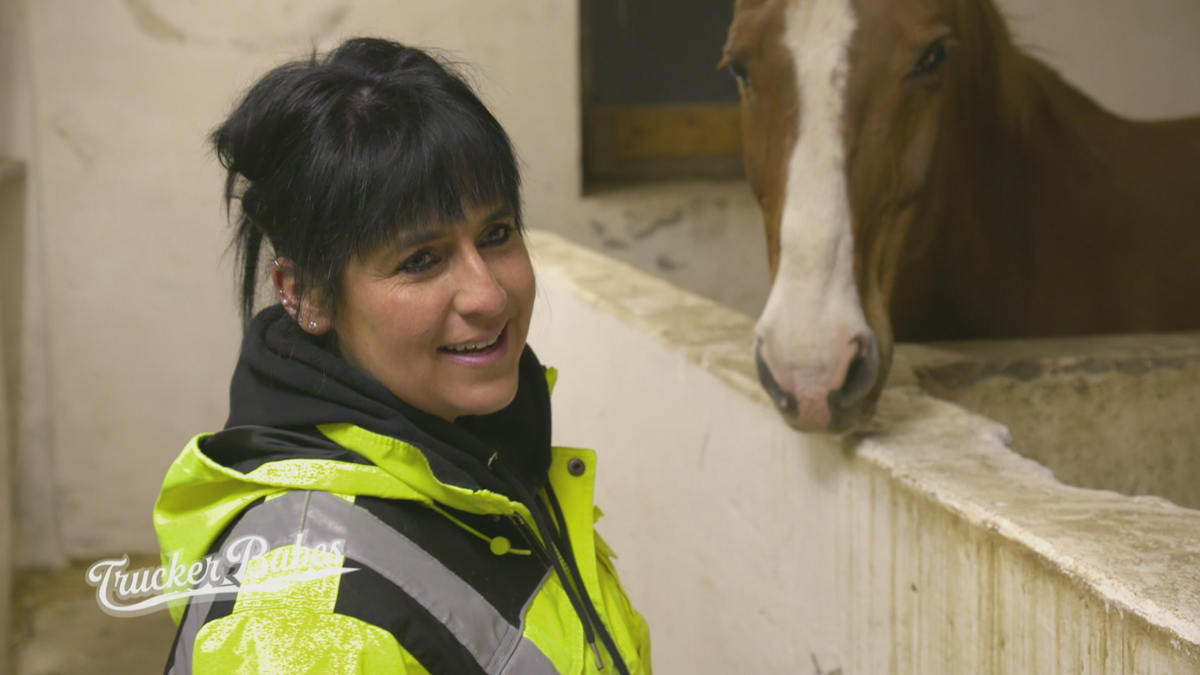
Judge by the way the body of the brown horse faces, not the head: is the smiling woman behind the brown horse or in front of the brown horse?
in front
